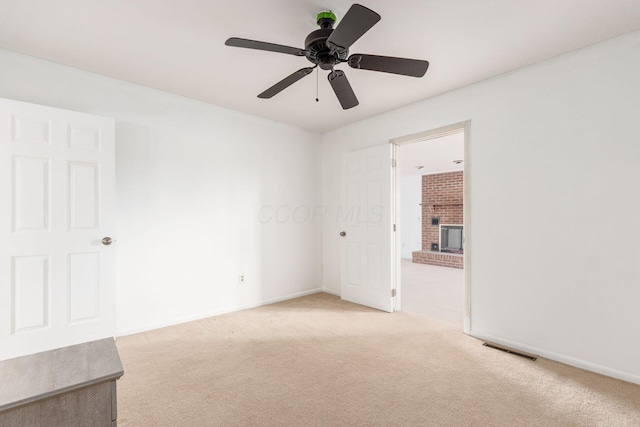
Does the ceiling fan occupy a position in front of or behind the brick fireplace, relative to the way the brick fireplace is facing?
in front

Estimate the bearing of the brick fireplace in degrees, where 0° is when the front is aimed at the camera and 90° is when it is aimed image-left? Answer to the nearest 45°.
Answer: approximately 45°

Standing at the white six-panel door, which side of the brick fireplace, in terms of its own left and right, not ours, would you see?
front

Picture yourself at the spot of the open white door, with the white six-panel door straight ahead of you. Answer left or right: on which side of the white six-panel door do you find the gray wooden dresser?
left

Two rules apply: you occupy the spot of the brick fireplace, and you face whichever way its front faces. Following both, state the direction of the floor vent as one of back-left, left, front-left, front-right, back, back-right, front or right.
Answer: front-left
